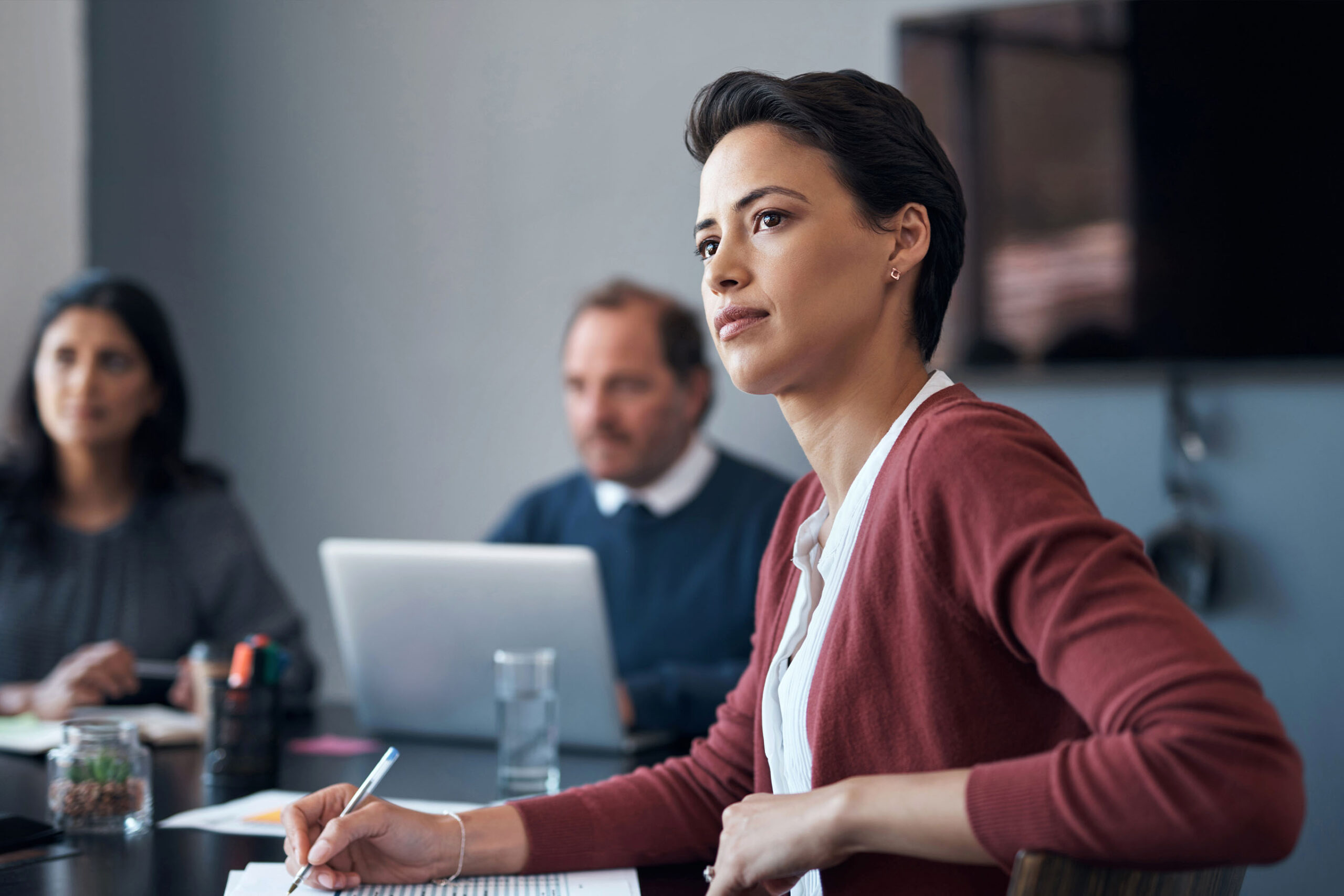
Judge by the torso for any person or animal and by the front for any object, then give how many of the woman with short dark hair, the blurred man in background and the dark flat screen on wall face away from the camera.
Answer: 0

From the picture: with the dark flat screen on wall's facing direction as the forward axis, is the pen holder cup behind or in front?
in front

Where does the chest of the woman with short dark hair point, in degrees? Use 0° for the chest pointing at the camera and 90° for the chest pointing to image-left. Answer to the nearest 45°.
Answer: approximately 45°

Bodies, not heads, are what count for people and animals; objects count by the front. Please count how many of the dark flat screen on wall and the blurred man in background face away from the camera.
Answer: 0

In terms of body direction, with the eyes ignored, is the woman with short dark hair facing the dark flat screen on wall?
no

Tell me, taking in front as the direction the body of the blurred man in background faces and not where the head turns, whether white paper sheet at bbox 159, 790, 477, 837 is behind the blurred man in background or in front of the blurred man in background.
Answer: in front

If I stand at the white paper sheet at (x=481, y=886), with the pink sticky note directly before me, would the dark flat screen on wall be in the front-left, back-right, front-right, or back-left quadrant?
front-right

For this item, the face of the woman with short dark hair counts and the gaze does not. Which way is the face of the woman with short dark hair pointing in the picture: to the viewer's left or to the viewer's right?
to the viewer's left

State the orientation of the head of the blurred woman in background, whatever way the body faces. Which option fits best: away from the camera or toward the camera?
toward the camera

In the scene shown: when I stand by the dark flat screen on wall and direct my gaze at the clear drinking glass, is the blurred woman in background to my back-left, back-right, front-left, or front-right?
front-right

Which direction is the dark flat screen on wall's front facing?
toward the camera

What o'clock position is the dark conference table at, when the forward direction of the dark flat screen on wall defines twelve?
The dark conference table is roughly at 1 o'clock from the dark flat screen on wall.

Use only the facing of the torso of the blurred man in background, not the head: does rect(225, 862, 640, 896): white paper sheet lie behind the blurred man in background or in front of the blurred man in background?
in front

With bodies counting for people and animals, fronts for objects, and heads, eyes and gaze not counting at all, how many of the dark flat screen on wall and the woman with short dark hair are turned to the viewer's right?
0
